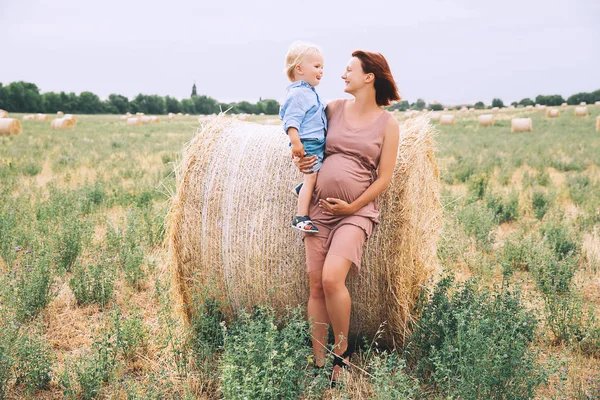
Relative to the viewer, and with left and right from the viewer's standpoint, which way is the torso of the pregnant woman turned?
facing the viewer and to the left of the viewer

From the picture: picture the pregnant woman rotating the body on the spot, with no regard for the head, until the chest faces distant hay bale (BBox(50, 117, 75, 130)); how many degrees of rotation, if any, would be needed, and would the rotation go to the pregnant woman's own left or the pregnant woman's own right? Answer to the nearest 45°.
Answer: approximately 90° to the pregnant woman's own right

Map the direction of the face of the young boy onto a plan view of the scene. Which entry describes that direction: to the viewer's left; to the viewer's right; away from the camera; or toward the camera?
to the viewer's right

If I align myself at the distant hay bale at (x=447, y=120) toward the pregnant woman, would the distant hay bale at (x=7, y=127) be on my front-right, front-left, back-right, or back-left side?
front-right

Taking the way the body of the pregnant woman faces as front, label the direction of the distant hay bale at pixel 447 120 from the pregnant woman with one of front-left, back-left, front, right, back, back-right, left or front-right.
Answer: back-right

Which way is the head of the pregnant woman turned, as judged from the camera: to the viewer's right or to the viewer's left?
to the viewer's left

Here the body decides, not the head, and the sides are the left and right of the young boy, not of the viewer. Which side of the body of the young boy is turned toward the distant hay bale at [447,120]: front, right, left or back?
left

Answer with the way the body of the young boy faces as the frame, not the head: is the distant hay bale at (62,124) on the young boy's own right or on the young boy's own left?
on the young boy's own left

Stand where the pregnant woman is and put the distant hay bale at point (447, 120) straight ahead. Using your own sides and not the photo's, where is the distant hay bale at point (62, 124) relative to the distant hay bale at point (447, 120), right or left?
left

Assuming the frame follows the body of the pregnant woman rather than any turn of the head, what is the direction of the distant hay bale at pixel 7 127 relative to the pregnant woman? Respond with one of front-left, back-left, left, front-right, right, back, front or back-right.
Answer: right
